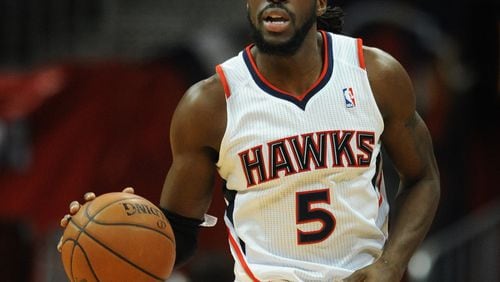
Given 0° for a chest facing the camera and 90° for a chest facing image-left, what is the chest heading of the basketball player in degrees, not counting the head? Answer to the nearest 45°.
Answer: approximately 0°
